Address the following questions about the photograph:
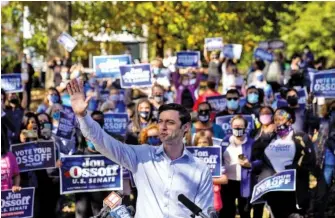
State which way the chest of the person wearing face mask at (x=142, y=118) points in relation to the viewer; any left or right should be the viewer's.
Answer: facing the viewer

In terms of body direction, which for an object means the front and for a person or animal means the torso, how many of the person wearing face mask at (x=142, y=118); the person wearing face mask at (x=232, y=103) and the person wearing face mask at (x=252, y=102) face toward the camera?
3

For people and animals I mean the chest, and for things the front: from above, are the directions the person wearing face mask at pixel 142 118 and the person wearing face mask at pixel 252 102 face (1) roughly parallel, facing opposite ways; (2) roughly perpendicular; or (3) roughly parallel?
roughly parallel

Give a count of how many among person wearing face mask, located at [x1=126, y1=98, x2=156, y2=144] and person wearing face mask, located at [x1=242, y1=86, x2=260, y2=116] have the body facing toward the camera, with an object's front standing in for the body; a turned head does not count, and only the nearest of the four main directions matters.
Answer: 2

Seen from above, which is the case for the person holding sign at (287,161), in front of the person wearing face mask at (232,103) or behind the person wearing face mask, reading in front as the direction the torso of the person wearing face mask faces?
in front

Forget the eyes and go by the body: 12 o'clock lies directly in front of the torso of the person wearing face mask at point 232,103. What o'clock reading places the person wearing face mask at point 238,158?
the person wearing face mask at point 238,158 is roughly at 12 o'clock from the person wearing face mask at point 232,103.

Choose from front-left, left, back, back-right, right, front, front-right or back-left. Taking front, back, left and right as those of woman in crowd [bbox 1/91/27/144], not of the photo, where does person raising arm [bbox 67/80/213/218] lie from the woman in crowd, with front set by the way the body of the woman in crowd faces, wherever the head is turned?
front

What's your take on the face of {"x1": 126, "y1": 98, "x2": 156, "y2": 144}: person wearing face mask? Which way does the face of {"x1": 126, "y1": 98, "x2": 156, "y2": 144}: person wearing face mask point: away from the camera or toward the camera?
toward the camera

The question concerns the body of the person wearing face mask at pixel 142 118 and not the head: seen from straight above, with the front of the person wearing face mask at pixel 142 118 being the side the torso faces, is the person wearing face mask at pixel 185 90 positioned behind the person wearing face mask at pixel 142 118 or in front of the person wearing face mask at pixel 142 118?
behind

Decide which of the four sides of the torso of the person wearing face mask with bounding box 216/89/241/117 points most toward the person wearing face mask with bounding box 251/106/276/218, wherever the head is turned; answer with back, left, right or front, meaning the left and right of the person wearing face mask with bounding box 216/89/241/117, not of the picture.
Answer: front

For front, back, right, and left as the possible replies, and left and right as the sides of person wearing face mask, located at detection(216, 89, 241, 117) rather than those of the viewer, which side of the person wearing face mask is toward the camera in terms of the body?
front

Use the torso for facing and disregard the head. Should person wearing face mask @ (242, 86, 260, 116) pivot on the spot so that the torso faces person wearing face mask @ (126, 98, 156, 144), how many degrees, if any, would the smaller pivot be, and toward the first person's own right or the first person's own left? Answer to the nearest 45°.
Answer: approximately 45° to the first person's own right

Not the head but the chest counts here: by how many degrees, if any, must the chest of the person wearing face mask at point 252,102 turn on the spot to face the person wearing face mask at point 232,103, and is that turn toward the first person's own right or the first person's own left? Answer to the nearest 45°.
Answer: approximately 45° to the first person's own right

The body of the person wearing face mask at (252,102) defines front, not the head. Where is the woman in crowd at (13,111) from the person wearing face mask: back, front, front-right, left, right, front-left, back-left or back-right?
right

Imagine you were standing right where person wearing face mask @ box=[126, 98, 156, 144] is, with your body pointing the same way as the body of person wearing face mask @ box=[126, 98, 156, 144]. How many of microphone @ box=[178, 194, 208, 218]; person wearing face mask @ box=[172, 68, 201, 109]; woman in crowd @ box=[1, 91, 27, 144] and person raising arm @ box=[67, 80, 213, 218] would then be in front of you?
2

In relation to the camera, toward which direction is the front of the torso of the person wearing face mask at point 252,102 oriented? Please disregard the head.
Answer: toward the camera

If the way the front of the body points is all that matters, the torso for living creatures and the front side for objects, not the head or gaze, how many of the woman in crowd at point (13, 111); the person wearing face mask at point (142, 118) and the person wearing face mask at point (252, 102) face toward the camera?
3

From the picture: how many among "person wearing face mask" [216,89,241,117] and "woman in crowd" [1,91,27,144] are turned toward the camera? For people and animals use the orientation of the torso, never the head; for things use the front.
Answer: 2
